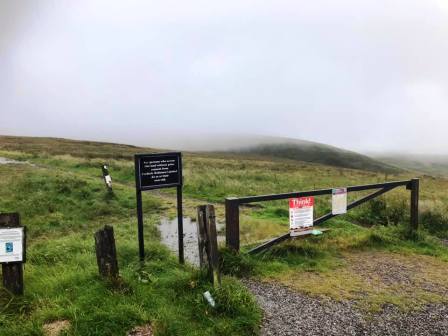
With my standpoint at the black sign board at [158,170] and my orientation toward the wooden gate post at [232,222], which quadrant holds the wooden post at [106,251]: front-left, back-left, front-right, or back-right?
back-right

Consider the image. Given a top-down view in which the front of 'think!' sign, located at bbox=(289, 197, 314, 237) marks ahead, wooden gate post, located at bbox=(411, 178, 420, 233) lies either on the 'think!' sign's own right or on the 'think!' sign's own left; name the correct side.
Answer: on the 'think!' sign's own left

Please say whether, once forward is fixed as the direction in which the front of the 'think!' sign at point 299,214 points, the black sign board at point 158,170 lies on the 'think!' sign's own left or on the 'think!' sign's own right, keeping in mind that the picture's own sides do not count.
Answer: on the 'think!' sign's own right

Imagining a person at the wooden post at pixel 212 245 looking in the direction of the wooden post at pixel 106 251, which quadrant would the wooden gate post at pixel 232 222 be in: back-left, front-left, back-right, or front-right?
back-right

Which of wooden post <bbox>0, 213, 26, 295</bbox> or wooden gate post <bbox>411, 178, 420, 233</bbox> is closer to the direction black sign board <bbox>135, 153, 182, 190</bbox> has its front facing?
the wooden post

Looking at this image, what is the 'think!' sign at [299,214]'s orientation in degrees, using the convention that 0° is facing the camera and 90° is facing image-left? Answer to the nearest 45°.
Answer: approximately 0°

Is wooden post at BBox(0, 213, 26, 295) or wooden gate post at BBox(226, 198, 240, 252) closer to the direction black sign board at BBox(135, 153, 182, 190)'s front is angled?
the wooden post

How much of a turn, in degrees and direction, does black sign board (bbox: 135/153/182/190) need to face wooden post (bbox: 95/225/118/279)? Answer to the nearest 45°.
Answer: approximately 45° to its right

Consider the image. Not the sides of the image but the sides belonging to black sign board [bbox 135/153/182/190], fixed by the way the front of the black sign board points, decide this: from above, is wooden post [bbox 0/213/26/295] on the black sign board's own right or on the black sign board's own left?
on the black sign board's own right

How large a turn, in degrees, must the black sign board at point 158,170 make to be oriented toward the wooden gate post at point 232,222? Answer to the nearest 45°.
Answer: approximately 90° to its left

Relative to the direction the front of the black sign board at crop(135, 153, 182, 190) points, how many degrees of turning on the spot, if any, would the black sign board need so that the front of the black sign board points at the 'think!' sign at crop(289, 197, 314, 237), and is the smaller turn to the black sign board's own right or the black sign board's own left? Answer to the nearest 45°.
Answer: approximately 90° to the black sign board's own left

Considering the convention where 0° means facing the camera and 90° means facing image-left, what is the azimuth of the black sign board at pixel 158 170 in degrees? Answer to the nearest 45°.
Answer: approximately 0°
